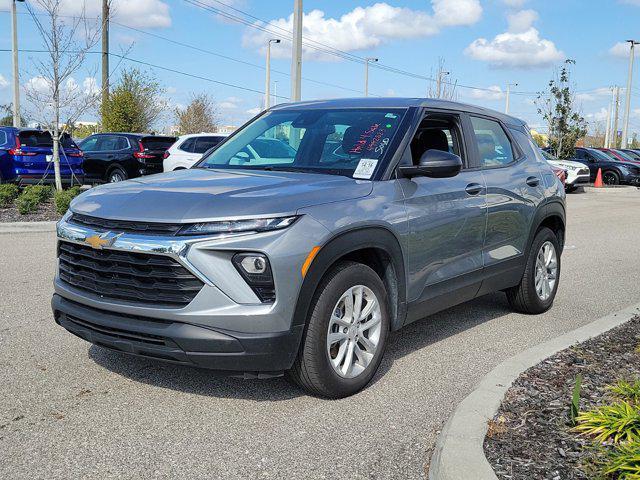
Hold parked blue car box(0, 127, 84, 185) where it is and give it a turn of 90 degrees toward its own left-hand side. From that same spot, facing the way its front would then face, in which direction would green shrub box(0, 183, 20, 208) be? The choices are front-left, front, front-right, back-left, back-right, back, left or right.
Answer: front-left

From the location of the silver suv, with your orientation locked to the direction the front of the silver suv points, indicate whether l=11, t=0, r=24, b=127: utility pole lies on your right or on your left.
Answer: on your right

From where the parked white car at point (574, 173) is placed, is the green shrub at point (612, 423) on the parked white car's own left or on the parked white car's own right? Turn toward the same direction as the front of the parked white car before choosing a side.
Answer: on the parked white car's own right

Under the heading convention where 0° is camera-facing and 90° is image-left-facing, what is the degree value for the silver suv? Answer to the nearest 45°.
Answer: approximately 45°

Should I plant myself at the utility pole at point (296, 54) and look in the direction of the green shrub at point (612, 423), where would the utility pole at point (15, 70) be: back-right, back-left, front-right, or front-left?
back-right

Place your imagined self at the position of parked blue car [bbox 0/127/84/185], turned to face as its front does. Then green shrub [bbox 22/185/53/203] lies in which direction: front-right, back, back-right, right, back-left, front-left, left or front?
back-left

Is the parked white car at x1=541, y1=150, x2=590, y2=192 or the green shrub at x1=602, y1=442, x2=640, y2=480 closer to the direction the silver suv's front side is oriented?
the green shrub

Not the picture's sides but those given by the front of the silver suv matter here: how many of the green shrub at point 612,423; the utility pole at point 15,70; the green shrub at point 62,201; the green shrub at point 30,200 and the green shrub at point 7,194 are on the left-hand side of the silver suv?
1

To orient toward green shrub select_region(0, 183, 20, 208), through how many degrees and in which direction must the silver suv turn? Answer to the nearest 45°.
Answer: approximately 90° to its right

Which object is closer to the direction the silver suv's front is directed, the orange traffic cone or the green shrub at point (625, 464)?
the green shrub

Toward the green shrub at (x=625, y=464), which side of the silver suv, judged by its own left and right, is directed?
left

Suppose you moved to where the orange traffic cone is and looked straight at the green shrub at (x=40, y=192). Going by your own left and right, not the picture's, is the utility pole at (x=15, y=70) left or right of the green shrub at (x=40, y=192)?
right

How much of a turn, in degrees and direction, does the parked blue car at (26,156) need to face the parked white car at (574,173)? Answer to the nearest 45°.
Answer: approximately 135° to its right

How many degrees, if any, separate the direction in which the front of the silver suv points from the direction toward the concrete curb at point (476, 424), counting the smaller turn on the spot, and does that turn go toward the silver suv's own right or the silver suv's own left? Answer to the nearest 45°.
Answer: approximately 90° to the silver suv's own left

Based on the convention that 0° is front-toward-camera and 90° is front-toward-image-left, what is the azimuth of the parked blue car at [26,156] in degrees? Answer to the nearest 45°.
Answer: approximately 135°

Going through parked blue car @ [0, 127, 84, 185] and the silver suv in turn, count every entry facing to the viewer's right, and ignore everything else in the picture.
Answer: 0
